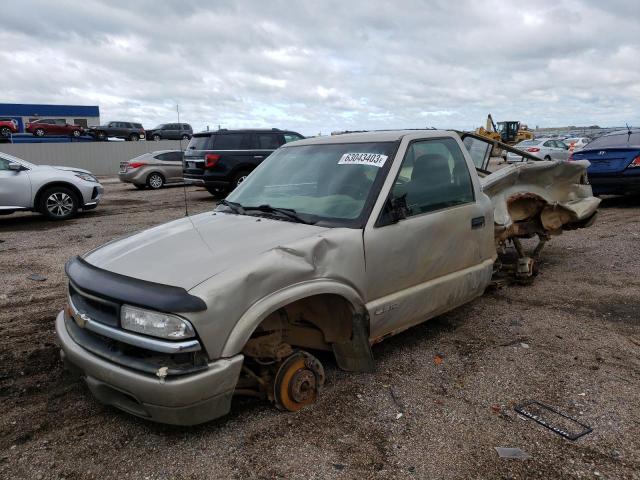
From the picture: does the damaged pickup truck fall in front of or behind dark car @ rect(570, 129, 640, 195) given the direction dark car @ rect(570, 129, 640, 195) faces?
behind

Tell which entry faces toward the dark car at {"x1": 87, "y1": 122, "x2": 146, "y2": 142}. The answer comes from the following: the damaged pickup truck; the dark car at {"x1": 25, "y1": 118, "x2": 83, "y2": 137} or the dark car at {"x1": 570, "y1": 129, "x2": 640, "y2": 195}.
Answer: the dark car at {"x1": 25, "y1": 118, "x2": 83, "y2": 137}

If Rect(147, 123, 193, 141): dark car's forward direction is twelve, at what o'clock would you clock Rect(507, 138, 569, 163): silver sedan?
The silver sedan is roughly at 8 o'clock from the dark car.

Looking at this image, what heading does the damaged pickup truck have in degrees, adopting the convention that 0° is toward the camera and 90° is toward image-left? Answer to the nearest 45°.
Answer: approximately 45°

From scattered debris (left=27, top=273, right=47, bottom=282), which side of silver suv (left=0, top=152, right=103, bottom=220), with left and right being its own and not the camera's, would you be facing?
right

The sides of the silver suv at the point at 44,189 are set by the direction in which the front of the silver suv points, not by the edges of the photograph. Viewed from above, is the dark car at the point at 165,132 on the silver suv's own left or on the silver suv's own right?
on the silver suv's own left

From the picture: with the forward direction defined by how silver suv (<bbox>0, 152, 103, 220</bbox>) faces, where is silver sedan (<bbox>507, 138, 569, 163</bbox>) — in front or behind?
in front

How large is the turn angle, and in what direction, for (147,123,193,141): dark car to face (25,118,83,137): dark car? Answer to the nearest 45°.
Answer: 0° — it already faces it

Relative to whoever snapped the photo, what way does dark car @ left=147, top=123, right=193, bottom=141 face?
facing to the left of the viewer

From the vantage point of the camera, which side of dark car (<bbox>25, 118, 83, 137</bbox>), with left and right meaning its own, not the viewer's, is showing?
right

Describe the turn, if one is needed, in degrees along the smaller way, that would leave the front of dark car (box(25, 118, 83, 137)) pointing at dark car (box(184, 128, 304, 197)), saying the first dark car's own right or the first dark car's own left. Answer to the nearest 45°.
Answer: approximately 90° to the first dark car's own right

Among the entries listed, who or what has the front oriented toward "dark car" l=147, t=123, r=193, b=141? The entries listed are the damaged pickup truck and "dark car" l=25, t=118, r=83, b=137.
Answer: "dark car" l=25, t=118, r=83, b=137

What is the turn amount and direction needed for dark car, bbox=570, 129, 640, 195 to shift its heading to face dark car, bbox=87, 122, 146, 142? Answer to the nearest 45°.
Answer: approximately 90° to its left

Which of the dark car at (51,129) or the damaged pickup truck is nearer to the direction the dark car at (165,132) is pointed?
the dark car
